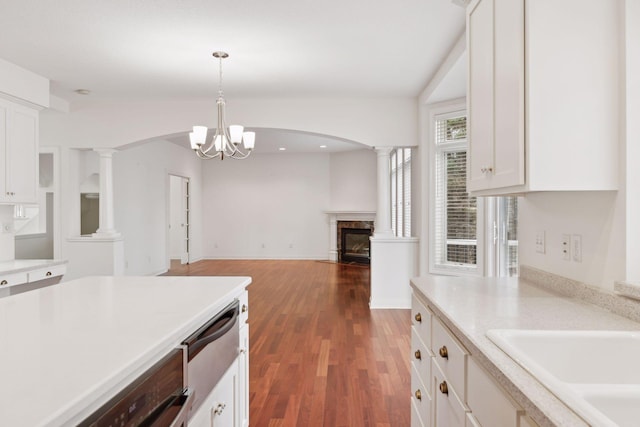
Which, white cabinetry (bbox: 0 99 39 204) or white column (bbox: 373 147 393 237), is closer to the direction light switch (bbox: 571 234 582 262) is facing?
the white cabinetry

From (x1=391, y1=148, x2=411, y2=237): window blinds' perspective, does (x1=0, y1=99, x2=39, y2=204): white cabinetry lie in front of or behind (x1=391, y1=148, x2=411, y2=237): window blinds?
in front

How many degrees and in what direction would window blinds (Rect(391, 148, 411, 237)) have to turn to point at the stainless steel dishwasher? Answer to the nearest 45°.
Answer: approximately 45° to its left

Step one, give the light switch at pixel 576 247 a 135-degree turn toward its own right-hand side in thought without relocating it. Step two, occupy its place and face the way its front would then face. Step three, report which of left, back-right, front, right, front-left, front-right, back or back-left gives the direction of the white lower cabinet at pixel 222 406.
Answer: back-left

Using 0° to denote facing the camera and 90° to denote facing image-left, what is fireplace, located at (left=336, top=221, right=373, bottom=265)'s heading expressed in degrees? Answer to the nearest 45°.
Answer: approximately 45°

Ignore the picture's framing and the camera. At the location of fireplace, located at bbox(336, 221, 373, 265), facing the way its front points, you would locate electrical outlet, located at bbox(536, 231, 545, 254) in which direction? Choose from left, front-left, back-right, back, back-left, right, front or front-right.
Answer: front-left

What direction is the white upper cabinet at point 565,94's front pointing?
to the viewer's left

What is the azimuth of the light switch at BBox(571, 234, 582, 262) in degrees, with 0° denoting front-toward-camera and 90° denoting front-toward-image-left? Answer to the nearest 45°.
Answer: approximately 45°

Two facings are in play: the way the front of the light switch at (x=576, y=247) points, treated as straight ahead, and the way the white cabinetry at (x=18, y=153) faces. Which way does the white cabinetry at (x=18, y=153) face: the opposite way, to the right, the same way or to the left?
the opposite way

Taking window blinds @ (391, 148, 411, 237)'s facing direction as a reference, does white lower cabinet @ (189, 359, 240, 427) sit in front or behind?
in front

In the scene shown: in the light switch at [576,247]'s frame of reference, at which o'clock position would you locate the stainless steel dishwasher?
The stainless steel dishwasher is roughly at 12 o'clock from the light switch.

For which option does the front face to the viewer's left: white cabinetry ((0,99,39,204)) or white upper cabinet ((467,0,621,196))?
the white upper cabinet

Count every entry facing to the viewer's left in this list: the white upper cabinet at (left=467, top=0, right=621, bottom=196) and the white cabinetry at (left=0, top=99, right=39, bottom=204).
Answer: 1

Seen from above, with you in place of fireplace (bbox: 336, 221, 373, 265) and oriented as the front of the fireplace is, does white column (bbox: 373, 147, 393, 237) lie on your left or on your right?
on your left
